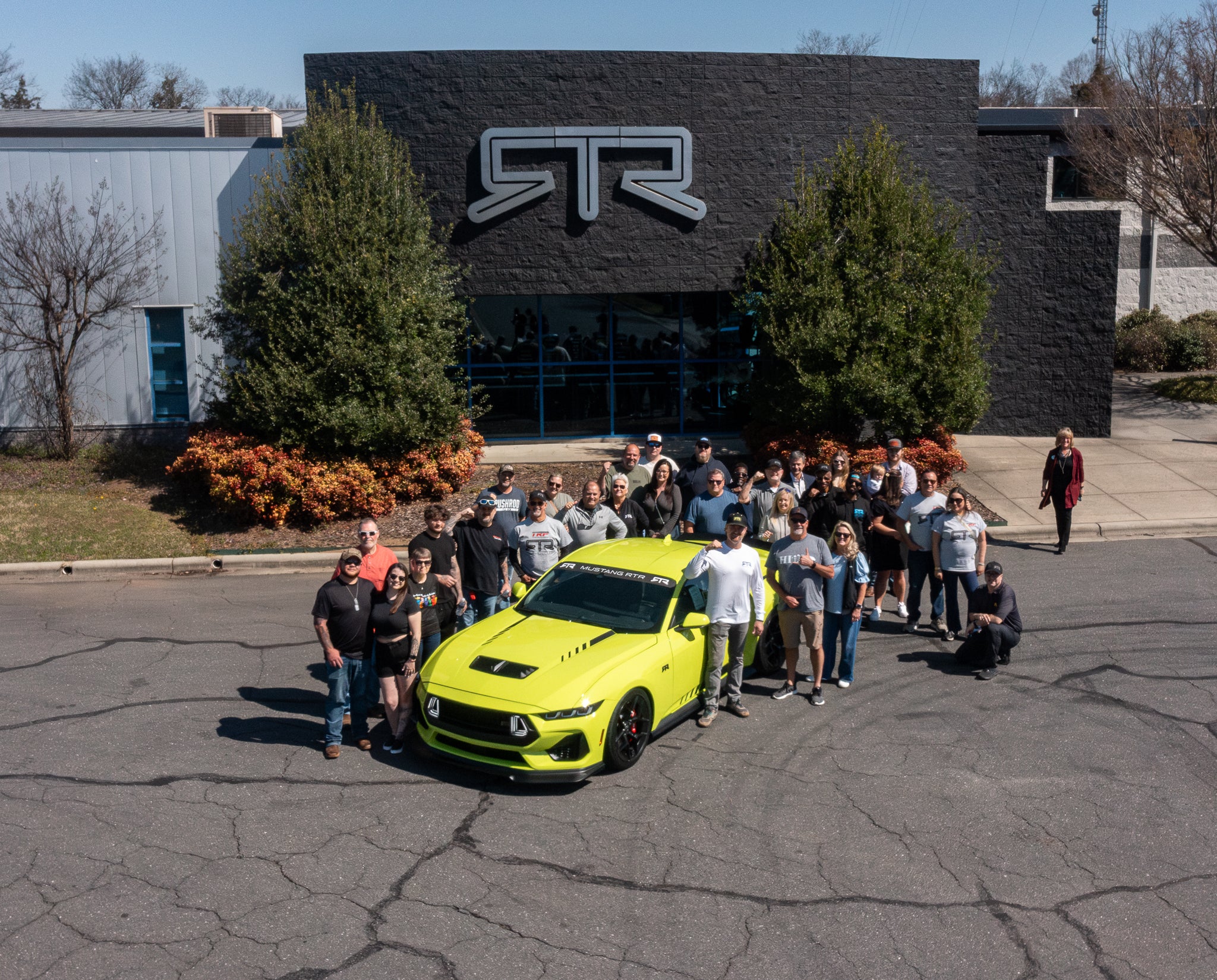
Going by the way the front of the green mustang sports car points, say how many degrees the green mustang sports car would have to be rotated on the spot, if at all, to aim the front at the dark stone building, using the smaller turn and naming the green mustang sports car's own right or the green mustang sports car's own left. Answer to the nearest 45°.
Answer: approximately 135° to the green mustang sports car's own right

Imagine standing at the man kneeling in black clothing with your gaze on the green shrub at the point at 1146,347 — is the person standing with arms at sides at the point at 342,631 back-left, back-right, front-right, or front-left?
back-left

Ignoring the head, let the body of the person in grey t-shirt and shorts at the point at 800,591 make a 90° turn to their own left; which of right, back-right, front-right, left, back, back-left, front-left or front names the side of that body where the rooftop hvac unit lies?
back-left

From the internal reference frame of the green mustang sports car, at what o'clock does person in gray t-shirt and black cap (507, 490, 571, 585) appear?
The person in gray t-shirt and black cap is roughly at 4 o'clock from the green mustang sports car.

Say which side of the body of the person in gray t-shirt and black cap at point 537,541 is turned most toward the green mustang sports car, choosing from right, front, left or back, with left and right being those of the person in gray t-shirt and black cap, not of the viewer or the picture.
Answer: front

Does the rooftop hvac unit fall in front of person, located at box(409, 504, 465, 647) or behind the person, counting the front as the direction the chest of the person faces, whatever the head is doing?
behind

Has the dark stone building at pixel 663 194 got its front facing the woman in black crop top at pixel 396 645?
yes
